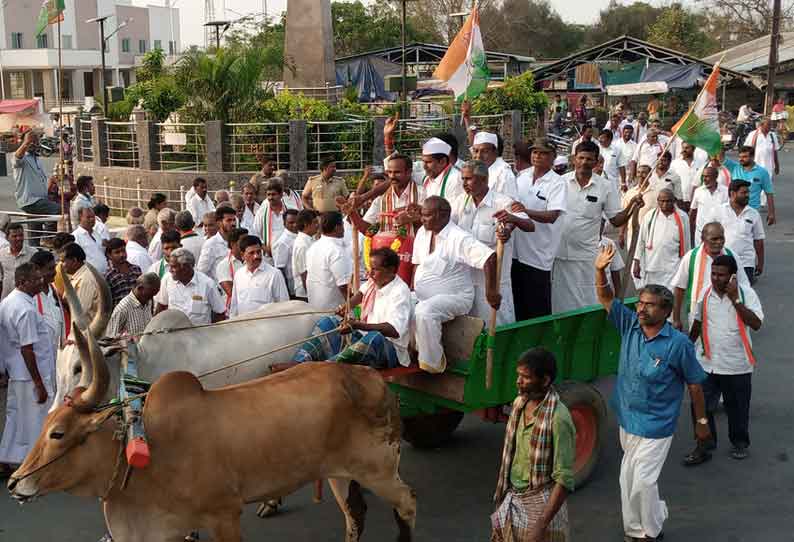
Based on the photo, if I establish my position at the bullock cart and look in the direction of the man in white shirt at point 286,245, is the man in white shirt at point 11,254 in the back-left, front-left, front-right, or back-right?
front-left

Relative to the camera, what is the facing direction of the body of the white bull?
to the viewer's left

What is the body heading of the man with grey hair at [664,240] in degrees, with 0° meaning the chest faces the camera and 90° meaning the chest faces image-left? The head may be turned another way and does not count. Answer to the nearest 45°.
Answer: approximately 0°

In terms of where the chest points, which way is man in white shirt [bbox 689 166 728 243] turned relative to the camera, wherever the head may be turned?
toward the camera

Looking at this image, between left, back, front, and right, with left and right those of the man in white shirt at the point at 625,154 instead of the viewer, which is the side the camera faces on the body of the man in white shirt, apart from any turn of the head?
front

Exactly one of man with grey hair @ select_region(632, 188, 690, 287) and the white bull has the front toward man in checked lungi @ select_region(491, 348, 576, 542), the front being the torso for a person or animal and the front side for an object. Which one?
the man with grey hair

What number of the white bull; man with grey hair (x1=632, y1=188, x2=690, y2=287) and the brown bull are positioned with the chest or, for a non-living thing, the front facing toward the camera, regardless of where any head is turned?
1

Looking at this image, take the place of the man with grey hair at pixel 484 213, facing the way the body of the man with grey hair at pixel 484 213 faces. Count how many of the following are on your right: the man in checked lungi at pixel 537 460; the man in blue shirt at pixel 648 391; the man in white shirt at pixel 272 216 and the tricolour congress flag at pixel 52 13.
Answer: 2

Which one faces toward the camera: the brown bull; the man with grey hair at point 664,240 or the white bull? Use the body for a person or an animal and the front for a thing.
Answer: the man with grey hair

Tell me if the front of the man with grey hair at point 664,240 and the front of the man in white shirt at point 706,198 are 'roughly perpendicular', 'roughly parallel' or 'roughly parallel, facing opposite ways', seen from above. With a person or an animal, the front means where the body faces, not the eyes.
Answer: roughly parallel

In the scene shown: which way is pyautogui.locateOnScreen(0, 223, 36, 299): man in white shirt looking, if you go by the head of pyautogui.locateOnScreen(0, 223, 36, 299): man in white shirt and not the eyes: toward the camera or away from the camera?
toward the camera

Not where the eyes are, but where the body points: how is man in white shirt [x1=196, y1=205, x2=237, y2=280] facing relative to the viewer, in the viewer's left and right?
facing the viewer and to the right of the viewer

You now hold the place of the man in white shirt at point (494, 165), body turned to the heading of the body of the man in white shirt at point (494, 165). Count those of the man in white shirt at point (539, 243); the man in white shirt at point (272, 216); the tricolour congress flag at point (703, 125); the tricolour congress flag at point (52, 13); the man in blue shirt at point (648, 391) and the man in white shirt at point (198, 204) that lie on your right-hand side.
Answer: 3

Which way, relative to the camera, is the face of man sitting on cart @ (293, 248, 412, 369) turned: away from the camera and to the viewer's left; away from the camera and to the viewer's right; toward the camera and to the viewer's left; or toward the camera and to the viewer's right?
toward the camera and to the viewer's left

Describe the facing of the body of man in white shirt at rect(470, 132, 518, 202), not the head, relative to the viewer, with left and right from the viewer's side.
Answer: facing the viewer and to the left of the viewer
